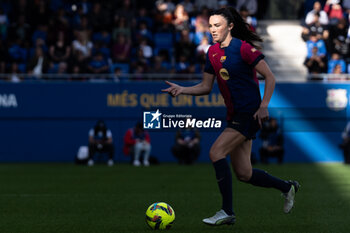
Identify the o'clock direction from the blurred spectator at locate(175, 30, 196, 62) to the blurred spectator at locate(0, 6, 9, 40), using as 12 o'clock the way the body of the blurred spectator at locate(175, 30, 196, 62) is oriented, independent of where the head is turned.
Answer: the blurred spectator at locate(0, 6, 9, 40) is roughly at 3 o'clock from the blurred spectator at locate(175, 30, 196, 62).

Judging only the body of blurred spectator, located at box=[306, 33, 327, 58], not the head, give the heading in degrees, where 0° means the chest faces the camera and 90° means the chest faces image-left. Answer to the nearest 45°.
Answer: approximately 0°

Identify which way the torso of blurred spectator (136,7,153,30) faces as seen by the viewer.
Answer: toward the camera

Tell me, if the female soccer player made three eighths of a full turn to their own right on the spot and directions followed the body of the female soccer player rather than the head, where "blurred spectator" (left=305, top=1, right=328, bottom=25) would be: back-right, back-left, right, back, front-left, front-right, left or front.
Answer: front

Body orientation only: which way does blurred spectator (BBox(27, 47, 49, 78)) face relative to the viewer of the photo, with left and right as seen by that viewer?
facing the viewer

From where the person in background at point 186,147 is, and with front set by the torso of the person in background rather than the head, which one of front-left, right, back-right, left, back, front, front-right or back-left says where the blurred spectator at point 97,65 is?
right

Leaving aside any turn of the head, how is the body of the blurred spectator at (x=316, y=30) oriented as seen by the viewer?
toward the camera

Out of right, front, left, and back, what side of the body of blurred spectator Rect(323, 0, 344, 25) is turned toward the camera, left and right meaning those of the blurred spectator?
front

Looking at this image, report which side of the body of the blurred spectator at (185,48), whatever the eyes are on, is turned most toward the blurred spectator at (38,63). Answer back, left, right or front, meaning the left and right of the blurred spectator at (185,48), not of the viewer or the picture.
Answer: right

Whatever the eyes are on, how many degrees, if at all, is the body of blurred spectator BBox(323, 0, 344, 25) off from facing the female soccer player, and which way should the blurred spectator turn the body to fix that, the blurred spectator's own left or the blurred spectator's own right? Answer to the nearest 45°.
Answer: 0° — they already face them
